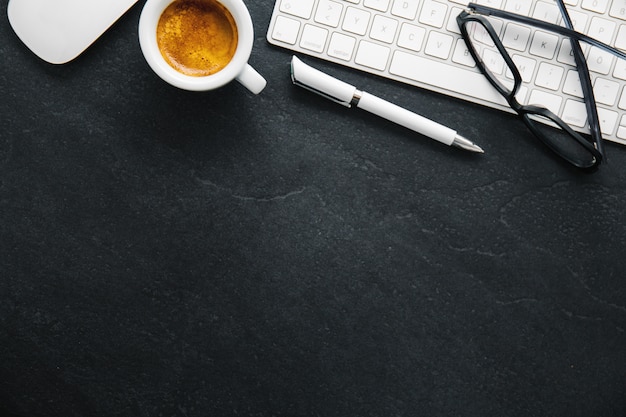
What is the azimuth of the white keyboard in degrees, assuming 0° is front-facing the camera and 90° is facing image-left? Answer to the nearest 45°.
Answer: approximately 0°

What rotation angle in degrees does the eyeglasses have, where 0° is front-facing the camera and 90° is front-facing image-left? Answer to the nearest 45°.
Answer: approximately 45°
